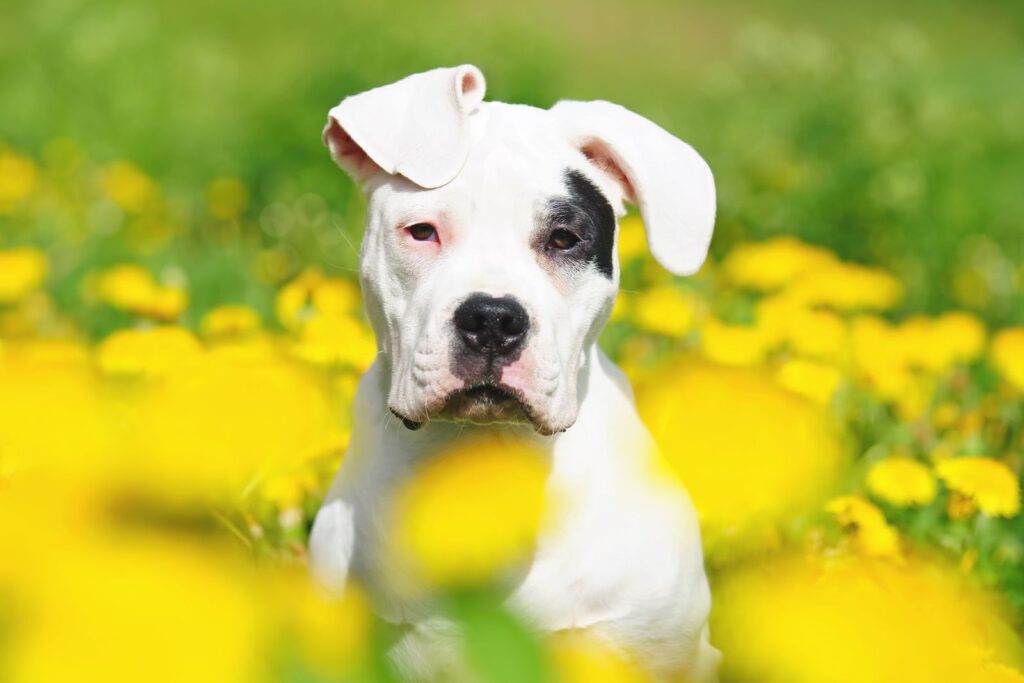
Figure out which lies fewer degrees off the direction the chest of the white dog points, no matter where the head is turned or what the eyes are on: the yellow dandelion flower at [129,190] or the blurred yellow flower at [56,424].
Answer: the blurred yellow flower

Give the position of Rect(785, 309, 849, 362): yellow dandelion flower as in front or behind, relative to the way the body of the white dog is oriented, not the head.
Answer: behind

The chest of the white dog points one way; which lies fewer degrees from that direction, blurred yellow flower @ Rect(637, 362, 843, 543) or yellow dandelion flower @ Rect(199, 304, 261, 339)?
the blurred yellow flower

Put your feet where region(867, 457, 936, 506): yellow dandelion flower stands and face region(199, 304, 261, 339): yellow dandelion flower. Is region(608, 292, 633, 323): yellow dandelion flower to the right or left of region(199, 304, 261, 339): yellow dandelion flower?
right

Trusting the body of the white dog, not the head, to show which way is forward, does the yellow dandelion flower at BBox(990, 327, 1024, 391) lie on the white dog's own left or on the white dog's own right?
on the white dog's own left

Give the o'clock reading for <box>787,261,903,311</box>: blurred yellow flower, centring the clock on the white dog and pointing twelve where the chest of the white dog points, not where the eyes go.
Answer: The blurred yellow flower is roughly at 7 o'clock from the white dog.

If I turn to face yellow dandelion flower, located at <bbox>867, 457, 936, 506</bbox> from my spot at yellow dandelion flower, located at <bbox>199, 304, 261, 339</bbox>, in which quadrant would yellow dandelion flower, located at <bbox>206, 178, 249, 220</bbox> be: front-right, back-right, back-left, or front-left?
back-left

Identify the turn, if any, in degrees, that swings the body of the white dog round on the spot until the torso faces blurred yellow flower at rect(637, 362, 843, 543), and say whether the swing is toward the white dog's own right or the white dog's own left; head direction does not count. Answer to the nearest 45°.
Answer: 0° — it already faces it

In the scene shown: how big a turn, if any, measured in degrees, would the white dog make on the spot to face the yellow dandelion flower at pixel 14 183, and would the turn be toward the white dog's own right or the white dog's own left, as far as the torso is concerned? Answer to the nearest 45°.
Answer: approximately 135° to the white dog's own right

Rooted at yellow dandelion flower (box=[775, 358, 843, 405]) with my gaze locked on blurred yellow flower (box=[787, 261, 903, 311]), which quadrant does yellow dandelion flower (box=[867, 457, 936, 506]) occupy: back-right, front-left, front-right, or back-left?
back-right

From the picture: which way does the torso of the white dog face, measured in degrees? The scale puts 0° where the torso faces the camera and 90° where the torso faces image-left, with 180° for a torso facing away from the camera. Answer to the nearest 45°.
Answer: approximately 0°

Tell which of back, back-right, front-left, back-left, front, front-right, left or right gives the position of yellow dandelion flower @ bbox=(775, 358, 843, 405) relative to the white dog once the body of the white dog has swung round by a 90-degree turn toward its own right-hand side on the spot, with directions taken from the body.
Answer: back-right

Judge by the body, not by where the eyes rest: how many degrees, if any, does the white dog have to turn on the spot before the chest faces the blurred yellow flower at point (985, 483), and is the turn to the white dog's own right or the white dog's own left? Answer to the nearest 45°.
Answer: approximately 90° to the white dog's own left

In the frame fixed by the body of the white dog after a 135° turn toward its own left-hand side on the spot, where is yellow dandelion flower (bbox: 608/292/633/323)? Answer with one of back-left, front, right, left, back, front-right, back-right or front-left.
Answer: front-left

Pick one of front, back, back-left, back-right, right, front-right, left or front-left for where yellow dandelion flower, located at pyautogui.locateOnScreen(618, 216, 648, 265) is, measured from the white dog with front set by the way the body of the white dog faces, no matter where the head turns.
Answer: back

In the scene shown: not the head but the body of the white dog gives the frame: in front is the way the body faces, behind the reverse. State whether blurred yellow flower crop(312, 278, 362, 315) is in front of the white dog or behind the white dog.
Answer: behind
